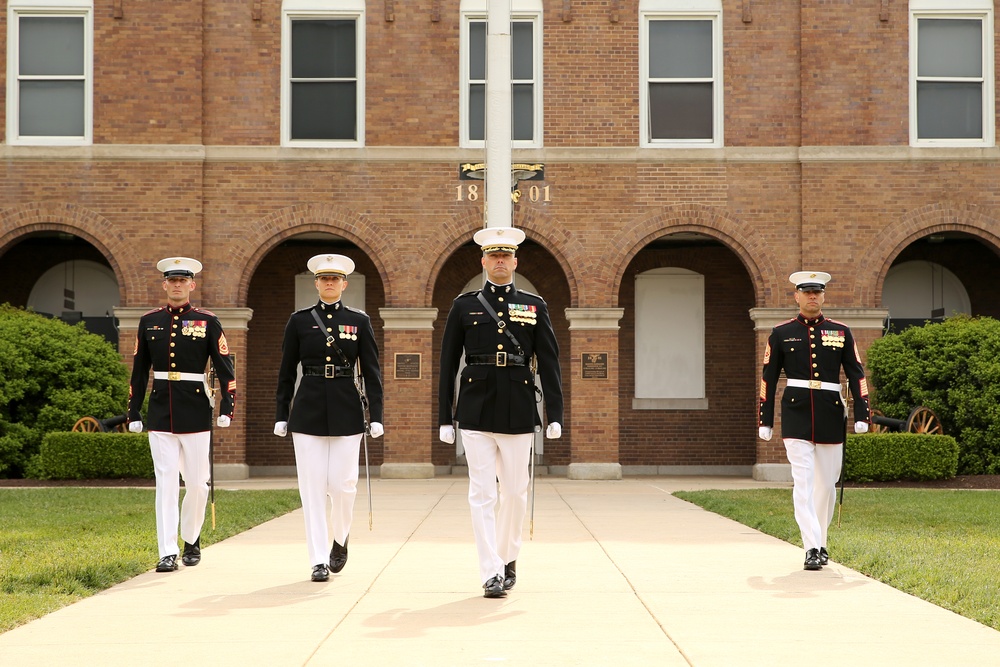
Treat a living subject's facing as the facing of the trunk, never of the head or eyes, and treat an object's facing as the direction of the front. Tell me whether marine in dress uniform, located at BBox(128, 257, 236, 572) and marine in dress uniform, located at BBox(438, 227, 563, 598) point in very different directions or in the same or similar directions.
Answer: same or similar directions

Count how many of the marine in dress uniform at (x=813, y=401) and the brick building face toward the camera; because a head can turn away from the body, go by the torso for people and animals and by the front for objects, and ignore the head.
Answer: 2

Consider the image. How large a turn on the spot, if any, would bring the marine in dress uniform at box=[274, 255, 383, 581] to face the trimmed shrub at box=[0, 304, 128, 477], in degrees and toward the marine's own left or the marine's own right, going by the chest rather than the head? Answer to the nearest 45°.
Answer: approximately 180°

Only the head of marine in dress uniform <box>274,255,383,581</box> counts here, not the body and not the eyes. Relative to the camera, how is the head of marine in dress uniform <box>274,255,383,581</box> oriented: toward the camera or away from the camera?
toward the camera

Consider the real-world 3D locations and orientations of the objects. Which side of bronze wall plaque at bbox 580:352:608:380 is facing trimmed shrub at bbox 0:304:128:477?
right

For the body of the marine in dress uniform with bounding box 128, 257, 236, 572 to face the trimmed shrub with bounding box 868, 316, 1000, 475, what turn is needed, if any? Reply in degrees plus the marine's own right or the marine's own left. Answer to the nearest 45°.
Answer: approximately 135° to the marine's own left

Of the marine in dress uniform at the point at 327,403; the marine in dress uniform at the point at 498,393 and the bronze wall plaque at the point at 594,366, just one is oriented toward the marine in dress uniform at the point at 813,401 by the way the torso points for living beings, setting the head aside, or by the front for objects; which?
the bronze wall plaque

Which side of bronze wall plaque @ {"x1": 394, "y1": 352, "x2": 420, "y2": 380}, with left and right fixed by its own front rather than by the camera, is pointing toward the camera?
front

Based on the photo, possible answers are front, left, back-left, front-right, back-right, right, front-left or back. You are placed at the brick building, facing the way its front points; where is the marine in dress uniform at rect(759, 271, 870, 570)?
front

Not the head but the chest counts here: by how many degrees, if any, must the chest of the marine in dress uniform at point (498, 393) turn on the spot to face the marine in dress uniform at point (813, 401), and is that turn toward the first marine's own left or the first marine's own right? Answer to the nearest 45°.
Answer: approximately 135° to the first marine's own left

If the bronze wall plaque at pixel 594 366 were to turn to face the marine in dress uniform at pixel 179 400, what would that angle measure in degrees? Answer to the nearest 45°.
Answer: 0° — it already faces them

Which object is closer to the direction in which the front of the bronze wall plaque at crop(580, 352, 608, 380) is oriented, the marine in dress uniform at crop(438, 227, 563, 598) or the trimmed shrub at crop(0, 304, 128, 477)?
the marine in dress uniform

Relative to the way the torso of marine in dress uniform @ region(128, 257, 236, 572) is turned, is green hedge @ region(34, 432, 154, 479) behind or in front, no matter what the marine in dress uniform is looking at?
behind

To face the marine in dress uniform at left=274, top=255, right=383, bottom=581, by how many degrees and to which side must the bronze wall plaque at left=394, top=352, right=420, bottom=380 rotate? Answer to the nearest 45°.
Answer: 0° — it already faces them

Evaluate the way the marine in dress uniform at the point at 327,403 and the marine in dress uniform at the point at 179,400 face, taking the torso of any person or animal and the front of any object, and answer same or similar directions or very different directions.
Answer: same or similar directions

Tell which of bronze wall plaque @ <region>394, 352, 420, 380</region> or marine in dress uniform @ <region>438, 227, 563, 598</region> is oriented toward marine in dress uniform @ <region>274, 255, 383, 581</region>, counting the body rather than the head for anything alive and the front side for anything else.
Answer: the bronze wall plaque

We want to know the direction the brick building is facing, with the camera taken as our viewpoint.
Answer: facing the viewer

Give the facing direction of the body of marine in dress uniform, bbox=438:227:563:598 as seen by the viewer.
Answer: toward the camera
